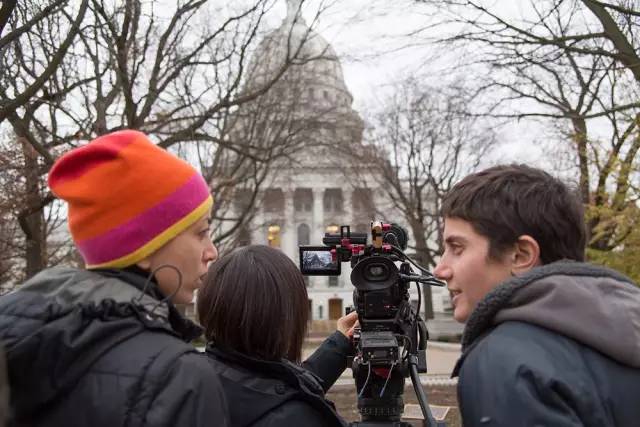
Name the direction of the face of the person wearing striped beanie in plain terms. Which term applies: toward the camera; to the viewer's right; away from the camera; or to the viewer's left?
to the viewer's right

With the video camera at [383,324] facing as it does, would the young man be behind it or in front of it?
behind

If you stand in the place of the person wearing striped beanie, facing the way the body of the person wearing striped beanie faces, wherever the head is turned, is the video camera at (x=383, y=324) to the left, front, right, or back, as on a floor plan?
front

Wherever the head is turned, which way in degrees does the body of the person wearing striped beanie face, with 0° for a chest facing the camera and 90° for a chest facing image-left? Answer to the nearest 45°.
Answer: approximately 225°

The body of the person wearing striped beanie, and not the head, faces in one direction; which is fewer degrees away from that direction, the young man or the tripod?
the tripod

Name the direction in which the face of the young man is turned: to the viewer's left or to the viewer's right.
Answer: to the viewer's left

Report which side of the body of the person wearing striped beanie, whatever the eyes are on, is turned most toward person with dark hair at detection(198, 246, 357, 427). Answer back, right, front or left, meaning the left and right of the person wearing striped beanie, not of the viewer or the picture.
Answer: front

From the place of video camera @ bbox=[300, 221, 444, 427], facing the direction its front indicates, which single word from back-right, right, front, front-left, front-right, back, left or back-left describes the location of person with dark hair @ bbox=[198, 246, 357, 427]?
back-left

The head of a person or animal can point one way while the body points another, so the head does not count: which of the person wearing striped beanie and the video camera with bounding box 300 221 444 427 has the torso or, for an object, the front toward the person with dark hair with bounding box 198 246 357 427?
the person wearing striped beanie

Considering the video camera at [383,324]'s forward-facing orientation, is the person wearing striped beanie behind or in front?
behind

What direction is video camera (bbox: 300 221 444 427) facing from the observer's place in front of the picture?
facing away from the viewer

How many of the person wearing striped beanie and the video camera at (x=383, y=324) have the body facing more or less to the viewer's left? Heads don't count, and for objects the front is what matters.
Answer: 0
